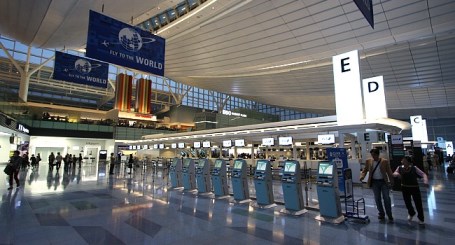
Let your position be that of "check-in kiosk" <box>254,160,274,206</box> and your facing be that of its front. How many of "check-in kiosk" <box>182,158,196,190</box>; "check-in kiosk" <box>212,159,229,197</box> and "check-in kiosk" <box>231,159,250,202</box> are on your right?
3

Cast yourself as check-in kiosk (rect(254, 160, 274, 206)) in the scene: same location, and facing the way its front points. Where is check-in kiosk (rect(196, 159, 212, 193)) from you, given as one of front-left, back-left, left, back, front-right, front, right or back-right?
right

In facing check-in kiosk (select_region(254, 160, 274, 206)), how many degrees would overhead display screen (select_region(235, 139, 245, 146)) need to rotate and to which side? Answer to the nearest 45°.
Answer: approximately 45° to its left

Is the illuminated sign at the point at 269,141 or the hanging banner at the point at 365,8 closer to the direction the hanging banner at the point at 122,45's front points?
the hanging banner

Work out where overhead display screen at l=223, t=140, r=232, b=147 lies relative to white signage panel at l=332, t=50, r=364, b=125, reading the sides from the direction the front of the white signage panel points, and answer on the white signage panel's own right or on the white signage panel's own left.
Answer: on the white signage panel's own right

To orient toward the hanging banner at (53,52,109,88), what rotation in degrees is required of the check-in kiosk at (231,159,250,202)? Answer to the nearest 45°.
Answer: approximately 45° to its right

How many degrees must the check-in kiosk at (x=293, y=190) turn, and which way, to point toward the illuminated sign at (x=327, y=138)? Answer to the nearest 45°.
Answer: approximately 135° to its right

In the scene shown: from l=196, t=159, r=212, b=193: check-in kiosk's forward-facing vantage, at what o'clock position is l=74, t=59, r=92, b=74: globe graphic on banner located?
The globe graphic on banner is roughly at 2 o'clock from the check-in kiosk.
